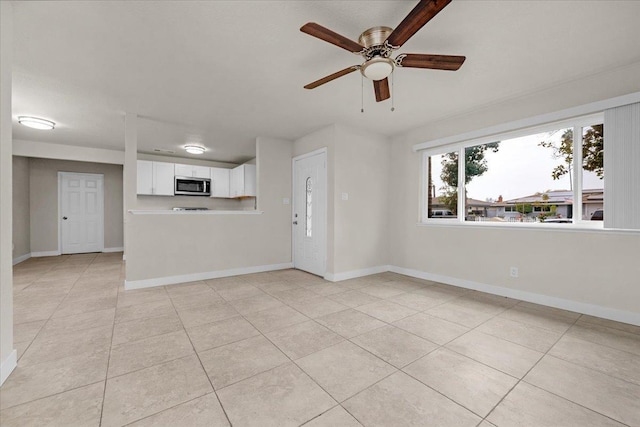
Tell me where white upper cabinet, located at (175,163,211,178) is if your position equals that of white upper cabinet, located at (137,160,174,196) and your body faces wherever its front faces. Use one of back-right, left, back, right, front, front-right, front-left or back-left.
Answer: left

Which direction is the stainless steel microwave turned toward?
toward the camera

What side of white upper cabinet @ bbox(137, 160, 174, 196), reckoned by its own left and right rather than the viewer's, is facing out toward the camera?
front

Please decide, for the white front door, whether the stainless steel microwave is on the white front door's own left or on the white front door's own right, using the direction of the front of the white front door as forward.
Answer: on the white front door's own right

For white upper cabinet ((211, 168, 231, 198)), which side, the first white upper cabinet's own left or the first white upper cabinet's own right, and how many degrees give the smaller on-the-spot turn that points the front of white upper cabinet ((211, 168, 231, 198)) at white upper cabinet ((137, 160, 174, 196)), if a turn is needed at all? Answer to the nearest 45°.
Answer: approximately 90° to the first white upper cabinet's own right

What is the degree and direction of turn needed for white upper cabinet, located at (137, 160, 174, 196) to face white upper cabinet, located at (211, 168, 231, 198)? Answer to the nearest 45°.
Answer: approximately 90° to its left

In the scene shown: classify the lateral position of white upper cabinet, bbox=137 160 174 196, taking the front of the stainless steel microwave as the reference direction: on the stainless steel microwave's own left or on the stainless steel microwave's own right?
on the stainless steel microwave's own right

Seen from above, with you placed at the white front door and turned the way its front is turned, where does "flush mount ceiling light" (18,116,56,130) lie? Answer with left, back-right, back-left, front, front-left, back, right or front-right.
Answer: front-right

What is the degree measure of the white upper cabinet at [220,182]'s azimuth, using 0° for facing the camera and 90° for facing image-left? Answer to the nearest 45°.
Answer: approximately 0°

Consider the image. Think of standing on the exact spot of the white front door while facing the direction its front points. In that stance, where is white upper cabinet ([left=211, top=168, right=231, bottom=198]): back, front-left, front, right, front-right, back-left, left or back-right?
right

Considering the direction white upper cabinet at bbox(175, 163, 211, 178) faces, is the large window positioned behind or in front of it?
in front

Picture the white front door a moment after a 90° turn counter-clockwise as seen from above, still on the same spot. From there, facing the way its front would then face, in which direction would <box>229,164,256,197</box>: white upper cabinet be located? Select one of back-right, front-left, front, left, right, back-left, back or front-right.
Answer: back

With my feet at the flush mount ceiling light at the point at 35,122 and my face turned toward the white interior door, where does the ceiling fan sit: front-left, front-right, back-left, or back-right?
back-right

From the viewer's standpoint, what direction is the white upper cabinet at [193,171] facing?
toward the camera

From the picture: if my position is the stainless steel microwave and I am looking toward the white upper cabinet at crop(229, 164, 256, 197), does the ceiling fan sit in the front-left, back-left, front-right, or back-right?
front-right

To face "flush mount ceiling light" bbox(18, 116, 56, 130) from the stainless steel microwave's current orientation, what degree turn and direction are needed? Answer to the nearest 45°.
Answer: approximately 45° to its right

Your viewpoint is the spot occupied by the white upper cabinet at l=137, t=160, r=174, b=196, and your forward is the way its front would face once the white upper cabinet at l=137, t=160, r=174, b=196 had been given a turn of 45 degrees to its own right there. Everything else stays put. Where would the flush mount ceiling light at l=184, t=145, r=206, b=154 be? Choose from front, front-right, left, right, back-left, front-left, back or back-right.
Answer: left

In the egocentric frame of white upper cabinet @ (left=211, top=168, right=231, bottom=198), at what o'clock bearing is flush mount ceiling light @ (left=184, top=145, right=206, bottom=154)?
The flush mount ceiling light is roughly at 1 o'clock from the white upper cabinet.
